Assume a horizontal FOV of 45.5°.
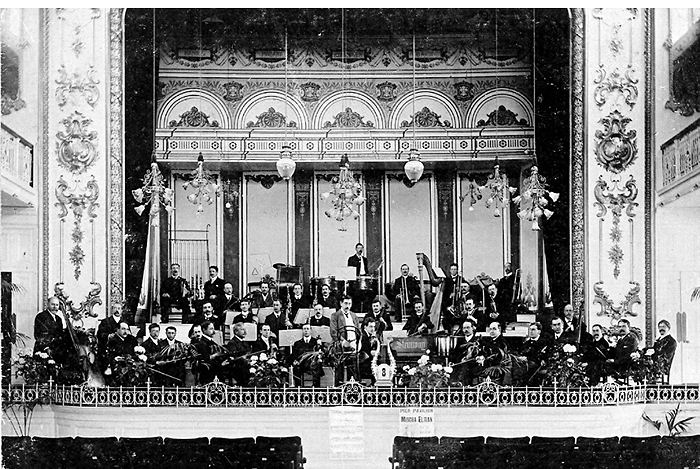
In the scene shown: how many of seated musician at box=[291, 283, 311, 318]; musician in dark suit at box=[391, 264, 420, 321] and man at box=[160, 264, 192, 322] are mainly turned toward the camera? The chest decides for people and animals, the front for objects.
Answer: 3

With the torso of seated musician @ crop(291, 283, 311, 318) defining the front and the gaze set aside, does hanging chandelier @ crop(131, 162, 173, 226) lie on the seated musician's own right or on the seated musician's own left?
on the seated musician's own right

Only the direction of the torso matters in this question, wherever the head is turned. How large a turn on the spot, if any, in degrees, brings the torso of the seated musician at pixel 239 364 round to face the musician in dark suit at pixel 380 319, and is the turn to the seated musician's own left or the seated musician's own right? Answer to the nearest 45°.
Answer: approximately 90° to the seated musician's own left

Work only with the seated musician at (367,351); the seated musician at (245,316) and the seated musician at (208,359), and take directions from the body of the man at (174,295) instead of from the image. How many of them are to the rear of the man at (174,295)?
0

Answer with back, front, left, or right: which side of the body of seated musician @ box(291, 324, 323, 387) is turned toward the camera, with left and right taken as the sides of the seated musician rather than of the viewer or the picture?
front

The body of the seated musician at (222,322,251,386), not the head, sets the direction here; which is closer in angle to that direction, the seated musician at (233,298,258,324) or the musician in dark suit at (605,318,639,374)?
the musician in dark suit

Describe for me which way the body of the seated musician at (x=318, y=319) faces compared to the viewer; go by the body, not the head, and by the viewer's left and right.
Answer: facing the viewer

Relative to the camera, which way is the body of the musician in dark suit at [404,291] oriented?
toward the camera

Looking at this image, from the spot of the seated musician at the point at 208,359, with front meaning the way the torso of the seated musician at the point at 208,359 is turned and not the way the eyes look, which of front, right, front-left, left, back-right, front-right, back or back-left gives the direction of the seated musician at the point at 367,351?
front-left

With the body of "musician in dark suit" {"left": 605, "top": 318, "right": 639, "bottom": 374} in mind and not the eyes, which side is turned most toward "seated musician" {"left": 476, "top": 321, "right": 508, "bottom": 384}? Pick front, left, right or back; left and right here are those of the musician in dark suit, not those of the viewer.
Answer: front

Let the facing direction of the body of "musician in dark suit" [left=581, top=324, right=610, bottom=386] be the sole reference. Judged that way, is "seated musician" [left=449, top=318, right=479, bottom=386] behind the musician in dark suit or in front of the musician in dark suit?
in front

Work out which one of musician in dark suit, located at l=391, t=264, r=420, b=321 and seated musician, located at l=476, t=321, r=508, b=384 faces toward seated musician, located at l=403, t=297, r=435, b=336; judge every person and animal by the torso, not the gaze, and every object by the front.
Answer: the musician in dark suit

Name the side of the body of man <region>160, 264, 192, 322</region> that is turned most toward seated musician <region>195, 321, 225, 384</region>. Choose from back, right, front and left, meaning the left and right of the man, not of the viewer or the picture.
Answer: front

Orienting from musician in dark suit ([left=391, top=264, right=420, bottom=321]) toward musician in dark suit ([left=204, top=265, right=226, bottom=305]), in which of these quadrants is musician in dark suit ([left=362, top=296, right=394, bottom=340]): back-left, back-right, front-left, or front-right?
front-left

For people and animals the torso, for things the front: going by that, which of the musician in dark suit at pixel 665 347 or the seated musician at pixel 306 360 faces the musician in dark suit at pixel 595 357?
the musician in dark suit at pixel 665 347
